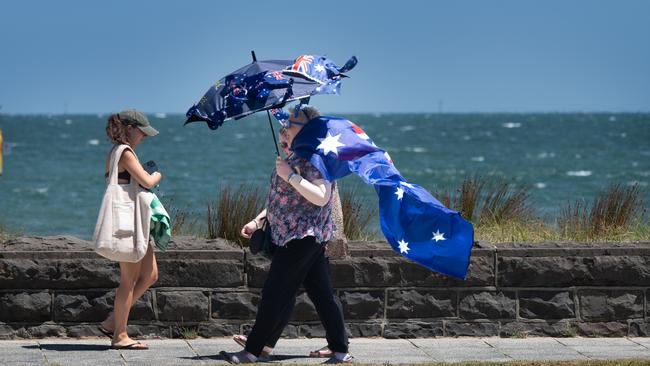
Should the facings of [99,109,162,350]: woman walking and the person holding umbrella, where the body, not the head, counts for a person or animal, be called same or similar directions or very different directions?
very different directions

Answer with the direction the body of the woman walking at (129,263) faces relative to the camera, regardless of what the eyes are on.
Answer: to the viewer's right

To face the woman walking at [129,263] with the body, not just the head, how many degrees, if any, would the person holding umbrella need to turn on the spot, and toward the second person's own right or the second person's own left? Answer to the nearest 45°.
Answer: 0° — they already face them

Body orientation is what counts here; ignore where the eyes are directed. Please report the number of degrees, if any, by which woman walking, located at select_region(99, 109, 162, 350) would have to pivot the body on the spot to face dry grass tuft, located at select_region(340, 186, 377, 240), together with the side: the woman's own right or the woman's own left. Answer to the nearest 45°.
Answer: approximately 45° to the woman's own left

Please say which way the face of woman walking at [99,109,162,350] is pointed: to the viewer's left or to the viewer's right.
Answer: to the viewer's right
